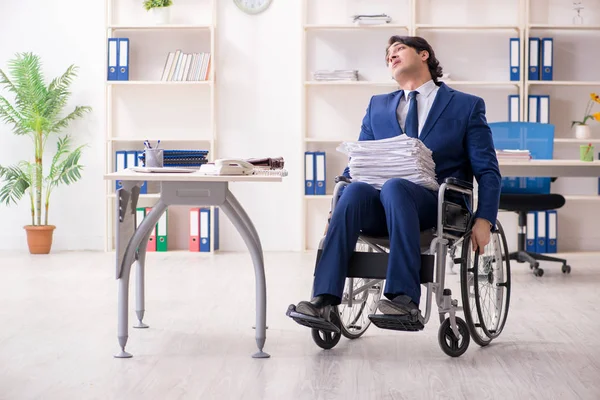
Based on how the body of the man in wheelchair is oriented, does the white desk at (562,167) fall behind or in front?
behind

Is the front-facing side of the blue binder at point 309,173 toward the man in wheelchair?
yes

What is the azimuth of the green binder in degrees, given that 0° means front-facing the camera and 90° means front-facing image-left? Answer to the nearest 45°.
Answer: approximately 0°

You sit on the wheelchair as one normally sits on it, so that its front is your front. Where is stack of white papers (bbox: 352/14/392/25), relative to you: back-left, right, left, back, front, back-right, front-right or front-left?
back-right

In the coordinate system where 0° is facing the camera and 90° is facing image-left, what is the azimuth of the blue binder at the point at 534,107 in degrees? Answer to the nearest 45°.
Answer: approximately 0°
